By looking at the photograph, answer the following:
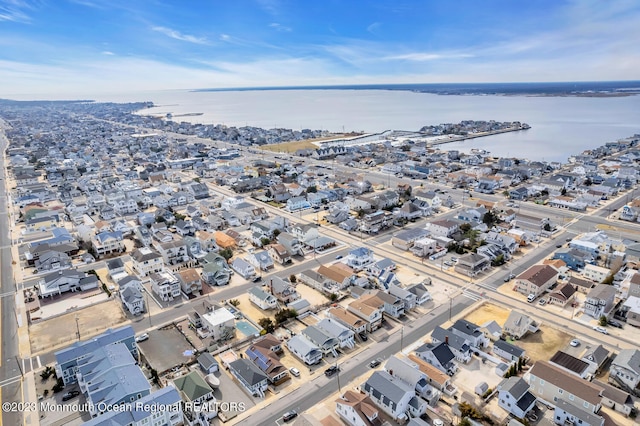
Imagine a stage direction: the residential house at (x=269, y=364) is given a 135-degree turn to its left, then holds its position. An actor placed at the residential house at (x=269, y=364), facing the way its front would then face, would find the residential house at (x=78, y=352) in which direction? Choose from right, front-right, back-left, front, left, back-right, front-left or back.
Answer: left

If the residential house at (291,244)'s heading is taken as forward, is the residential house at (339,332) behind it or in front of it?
in front

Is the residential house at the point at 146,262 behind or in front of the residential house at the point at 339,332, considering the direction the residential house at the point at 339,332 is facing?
behind

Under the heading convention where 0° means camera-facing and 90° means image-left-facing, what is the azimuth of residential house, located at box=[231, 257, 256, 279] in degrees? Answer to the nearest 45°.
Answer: approximately 315°

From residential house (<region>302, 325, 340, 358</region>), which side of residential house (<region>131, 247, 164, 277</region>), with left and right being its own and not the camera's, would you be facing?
front

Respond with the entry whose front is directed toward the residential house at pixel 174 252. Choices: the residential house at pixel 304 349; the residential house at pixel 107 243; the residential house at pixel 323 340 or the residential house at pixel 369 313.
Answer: the residential house at pixel 107 243

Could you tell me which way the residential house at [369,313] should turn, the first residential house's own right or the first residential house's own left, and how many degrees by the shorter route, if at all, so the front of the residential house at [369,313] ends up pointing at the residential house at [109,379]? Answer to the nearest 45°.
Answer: approximately 90° to the first residential house's own right

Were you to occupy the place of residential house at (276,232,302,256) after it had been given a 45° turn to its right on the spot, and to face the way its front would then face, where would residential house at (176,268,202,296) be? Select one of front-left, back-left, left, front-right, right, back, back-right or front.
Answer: front-right

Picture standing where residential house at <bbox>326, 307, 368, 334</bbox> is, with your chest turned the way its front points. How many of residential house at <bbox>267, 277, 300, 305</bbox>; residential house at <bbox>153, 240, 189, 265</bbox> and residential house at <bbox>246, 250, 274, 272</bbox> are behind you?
3

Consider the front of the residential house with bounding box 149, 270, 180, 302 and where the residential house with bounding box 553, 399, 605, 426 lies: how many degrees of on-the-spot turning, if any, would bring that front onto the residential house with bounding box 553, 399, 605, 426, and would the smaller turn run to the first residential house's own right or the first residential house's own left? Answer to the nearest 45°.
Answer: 0° — it already faces it

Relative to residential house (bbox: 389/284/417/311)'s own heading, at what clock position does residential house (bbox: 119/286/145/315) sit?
residential house (bbox: 119/286/145/315) is roughly at 4 o'clock from residential house (bbox: 389/284/417/311).

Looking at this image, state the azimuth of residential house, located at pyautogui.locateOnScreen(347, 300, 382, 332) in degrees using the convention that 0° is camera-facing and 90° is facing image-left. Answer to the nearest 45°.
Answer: approximately 315°
